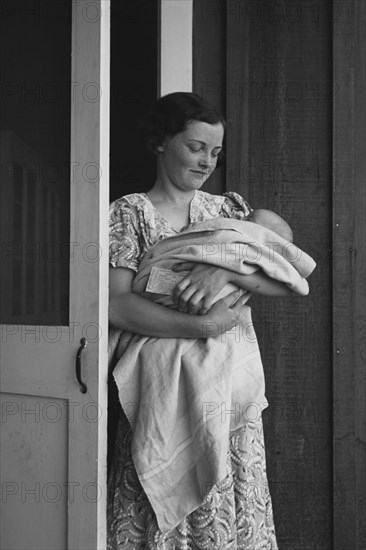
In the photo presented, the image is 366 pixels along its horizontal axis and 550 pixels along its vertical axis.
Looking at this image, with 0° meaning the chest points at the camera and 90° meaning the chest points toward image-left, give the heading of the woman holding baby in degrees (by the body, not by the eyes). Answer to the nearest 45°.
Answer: approximately 315°

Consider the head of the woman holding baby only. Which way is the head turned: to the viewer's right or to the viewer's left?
to the viewer's right
